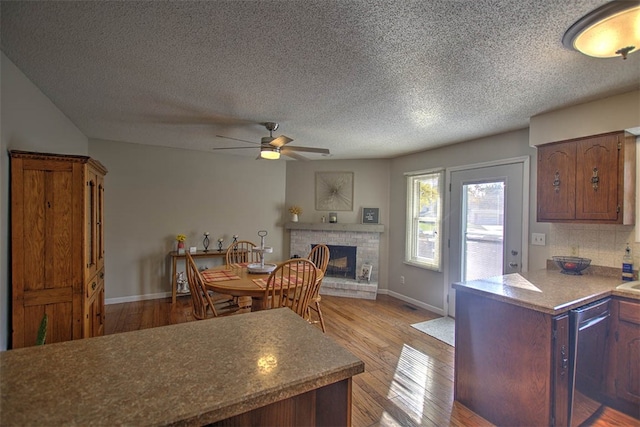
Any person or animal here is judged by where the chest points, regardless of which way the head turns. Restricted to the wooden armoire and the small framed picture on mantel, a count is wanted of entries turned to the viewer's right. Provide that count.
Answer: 1

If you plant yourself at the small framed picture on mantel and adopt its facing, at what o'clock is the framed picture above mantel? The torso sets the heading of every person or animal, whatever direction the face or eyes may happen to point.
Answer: The framed picture above mantel is roughly at 3 o'clock from the small framed picture on mantel.

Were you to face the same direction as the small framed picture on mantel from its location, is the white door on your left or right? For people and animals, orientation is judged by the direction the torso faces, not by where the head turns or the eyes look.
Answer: on your left

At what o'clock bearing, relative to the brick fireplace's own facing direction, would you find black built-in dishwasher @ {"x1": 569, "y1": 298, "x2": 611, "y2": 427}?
The black built-in dishwasher is roughly at 11 o'clock from the brick fireplace.

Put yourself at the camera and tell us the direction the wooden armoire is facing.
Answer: facing to the right of the viewer

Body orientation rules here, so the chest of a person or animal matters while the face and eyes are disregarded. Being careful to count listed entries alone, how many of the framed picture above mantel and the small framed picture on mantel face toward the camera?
2

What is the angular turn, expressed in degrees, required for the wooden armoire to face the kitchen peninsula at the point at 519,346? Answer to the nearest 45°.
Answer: approximately 45° to its right

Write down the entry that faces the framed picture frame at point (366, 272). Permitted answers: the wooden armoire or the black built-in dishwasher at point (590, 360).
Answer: the wooden armoire

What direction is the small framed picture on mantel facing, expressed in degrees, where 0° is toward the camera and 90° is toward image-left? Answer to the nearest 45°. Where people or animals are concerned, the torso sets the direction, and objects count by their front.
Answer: approximately 0°
